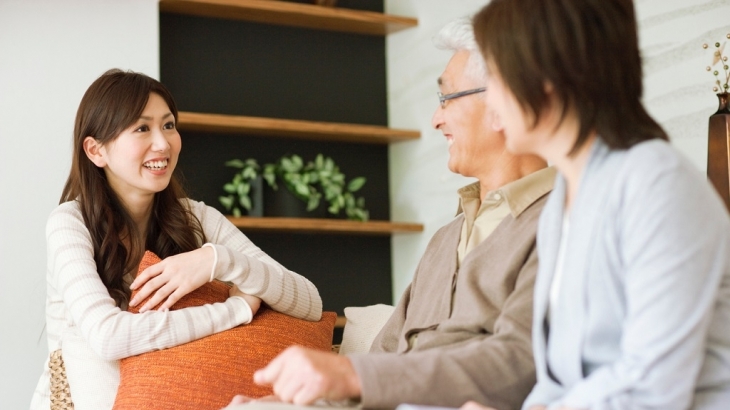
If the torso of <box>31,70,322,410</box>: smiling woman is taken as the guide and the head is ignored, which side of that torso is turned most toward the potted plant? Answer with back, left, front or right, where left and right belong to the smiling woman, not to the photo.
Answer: left

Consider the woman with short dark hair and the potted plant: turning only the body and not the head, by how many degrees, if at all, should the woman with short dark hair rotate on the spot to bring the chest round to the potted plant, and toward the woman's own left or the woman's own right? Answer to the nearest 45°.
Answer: approximately 45° to the woman's own right

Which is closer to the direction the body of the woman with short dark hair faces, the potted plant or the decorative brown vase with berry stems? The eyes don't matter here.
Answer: the potted plant

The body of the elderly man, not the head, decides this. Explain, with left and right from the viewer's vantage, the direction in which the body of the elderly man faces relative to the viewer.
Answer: facing the viewer and to the left of the viewer

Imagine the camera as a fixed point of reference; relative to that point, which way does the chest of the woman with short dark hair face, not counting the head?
to the viewer's left

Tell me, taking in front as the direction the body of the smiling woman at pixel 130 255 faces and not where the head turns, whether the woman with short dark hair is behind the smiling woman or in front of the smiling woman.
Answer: in front

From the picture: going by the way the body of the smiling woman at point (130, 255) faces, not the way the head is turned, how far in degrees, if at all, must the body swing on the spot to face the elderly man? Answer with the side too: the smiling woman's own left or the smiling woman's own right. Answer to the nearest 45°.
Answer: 0° — they already face them

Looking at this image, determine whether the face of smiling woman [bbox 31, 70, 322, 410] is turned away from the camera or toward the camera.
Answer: toward the camera

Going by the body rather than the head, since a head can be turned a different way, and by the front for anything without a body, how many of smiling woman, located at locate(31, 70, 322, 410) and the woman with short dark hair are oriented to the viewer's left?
1

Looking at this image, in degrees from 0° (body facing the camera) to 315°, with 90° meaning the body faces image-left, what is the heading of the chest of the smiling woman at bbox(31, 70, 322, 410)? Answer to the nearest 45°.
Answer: approximately 315°

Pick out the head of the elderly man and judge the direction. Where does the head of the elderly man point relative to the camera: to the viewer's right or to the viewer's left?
to the viewer's left

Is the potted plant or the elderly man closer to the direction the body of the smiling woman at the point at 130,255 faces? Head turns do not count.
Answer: the elderly man

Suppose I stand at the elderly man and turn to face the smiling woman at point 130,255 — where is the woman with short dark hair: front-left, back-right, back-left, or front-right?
back-left

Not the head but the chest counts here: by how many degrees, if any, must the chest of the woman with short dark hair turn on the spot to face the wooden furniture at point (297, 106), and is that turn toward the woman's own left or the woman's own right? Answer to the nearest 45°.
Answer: approximately 45° to the woman's own right

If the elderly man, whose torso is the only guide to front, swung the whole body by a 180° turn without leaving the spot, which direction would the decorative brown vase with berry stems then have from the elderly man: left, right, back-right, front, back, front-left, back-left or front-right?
front

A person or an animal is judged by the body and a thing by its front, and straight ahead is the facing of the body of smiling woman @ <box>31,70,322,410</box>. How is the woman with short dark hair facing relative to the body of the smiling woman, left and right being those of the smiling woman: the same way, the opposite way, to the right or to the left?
the opposite way
